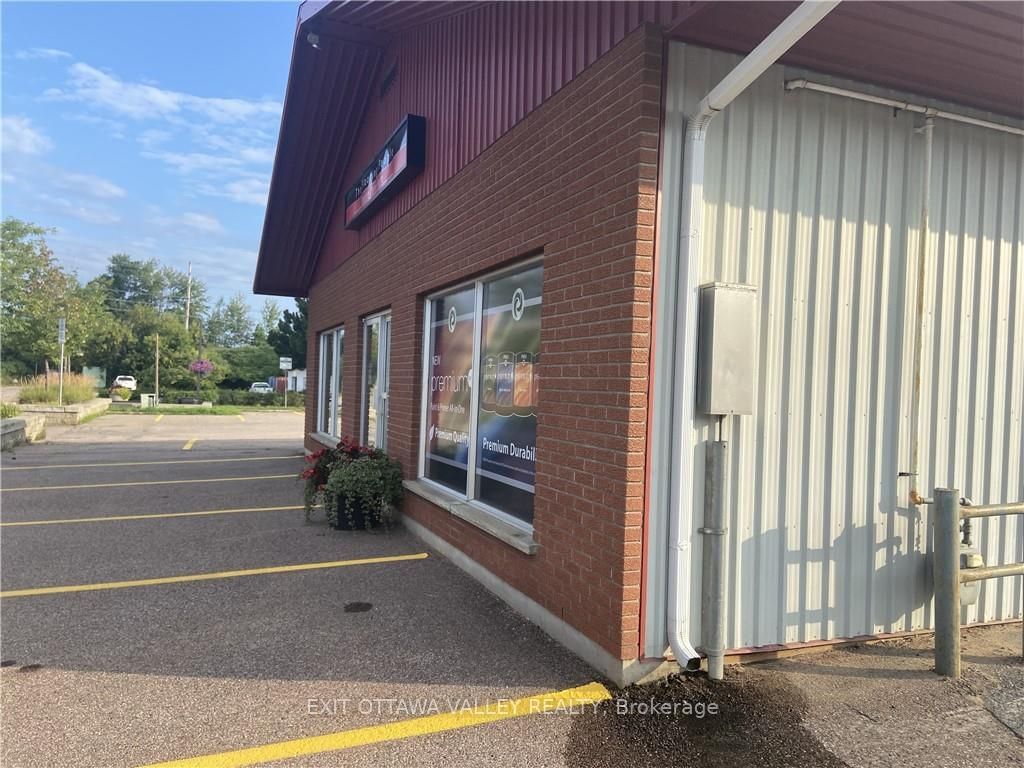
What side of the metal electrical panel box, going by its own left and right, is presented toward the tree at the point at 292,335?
back

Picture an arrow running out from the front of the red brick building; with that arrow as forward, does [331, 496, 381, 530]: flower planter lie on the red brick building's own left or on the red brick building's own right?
on the red brick building's own right

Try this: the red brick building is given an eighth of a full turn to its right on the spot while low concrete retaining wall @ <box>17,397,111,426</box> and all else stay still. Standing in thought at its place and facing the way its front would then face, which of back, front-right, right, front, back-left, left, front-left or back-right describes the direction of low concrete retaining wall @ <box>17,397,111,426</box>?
front-right

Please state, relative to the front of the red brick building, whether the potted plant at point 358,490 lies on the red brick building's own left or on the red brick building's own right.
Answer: on the red brick building's own right

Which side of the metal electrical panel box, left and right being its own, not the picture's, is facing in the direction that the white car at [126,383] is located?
back

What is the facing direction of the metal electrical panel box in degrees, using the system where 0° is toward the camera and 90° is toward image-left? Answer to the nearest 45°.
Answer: approximately 315°

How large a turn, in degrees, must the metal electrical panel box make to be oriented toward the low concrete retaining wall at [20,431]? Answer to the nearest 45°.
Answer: approximately 180°

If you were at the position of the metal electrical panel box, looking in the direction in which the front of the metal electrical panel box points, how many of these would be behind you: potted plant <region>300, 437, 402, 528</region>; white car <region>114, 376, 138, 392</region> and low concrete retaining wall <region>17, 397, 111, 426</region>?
3

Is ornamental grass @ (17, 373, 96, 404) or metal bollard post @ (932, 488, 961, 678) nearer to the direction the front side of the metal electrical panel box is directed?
the metal bollard post

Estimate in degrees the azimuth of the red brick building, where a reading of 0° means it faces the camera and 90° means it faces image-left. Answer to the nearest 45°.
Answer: approximately 45°

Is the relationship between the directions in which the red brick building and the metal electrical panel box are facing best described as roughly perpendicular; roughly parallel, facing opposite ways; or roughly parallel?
roughly perpendicular
